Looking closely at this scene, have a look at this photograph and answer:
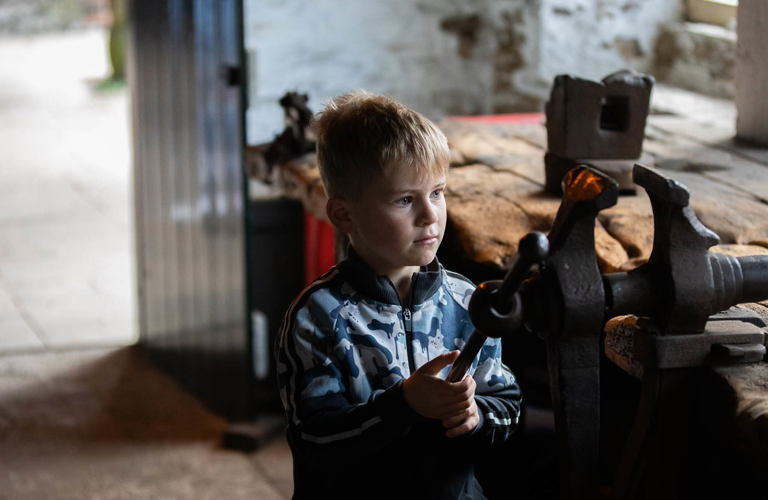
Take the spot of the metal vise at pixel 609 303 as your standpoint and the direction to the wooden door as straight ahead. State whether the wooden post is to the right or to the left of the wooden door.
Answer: right

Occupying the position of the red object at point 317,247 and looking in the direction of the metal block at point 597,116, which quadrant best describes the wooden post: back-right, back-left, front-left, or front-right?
front-left

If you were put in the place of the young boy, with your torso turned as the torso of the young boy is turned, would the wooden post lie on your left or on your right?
on your left

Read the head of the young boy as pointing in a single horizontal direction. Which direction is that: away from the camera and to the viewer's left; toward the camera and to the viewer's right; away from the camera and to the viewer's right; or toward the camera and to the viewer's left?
toward the camera and to the viewer's right

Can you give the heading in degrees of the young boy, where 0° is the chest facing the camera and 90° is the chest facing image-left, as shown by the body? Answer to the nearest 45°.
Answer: approximately 315°

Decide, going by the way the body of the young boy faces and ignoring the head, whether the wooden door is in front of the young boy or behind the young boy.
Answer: behind

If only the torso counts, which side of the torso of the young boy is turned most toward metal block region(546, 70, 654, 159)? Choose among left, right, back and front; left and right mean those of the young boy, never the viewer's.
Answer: left

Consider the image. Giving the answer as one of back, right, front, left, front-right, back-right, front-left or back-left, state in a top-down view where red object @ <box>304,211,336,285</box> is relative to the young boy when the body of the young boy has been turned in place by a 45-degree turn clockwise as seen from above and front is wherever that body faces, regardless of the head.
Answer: back
